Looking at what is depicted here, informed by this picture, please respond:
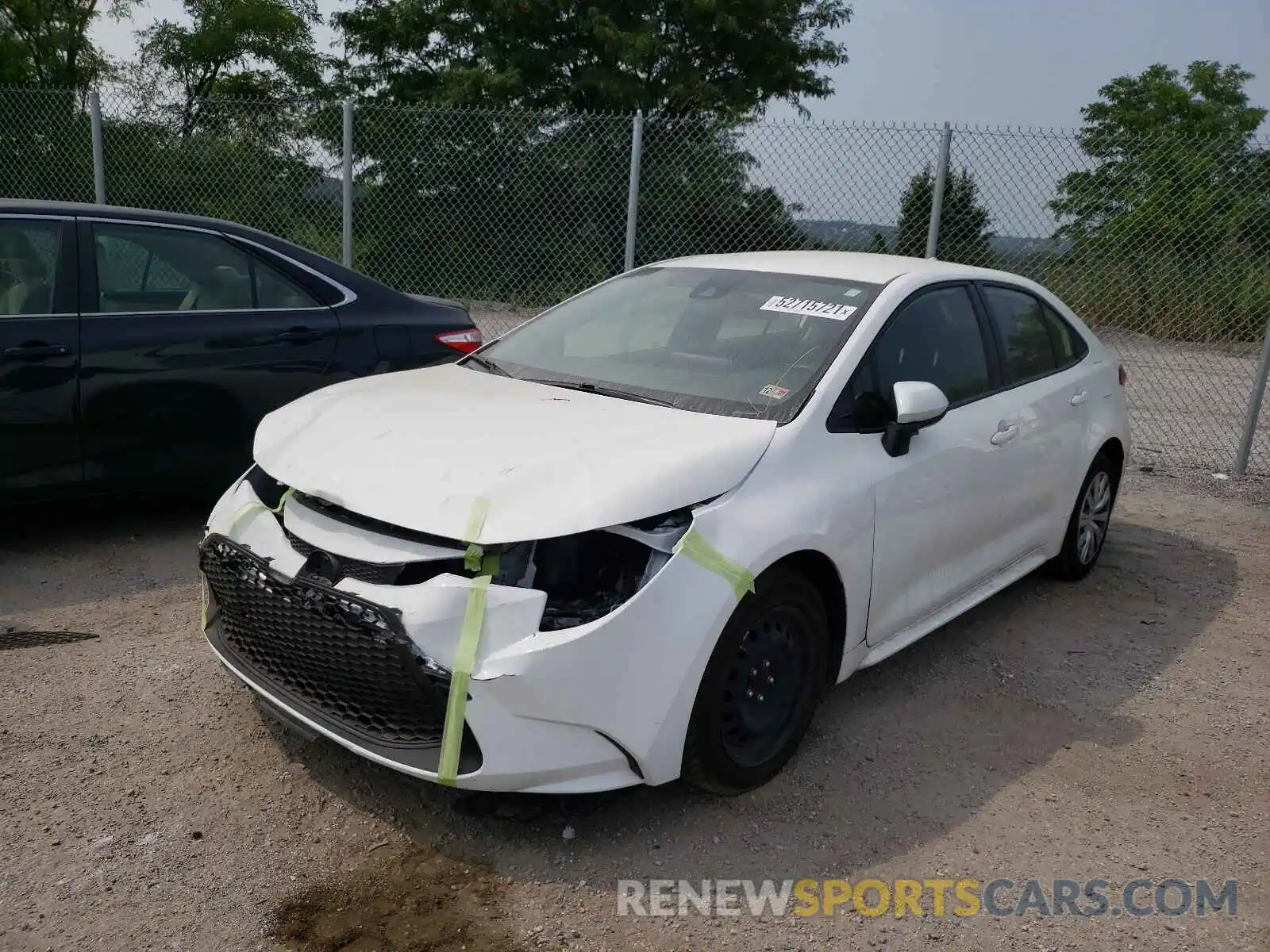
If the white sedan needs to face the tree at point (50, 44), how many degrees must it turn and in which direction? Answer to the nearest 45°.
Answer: approximately 90° to its right

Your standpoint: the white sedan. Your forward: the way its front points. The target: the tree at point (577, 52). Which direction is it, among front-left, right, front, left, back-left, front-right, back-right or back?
back-right

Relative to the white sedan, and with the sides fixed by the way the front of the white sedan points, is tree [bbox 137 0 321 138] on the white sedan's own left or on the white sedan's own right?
on the white sedan's own right

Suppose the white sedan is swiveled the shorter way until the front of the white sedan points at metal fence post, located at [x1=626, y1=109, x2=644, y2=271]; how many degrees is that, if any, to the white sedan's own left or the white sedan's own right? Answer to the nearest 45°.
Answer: approximately 135° to the white sedan's own right

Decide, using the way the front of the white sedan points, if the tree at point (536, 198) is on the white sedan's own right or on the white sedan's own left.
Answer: on the white sedan's own right

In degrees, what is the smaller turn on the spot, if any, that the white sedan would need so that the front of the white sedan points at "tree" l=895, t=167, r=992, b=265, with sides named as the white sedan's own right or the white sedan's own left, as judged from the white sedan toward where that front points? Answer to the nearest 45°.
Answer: approximately 135° to the white sedan's own right

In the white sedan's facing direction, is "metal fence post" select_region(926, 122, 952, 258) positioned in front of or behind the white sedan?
behind

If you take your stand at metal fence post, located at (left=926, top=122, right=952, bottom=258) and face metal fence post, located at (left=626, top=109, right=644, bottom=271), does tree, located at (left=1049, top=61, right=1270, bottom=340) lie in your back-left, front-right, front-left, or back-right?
back-right

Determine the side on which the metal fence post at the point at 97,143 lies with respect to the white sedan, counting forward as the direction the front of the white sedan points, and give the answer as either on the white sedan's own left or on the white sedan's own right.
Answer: on the white sedan's own right

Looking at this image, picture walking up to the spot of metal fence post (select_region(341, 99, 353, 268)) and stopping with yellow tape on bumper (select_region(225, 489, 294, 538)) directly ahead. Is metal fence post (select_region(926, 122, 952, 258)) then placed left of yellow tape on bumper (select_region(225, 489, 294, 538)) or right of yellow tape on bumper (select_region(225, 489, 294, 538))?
left

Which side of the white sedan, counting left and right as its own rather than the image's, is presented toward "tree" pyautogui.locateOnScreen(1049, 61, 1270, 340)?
back

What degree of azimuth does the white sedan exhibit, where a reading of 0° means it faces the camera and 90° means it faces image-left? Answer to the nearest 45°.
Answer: approximately 45°
